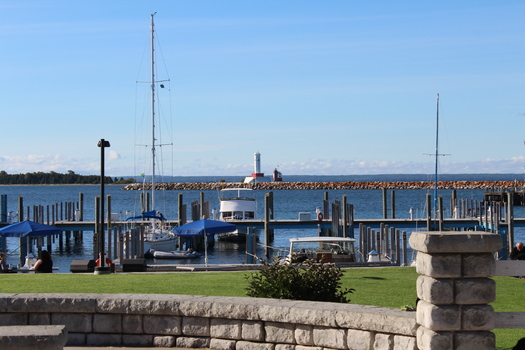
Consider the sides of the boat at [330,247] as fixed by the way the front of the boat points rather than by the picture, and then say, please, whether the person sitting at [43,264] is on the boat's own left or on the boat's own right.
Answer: on the boat's own left

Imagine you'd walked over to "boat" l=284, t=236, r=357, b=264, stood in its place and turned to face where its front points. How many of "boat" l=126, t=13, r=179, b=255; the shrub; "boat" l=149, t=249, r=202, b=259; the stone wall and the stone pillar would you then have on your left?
3

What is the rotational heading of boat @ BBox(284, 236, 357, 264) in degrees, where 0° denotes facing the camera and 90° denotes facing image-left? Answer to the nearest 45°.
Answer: approximately 90°

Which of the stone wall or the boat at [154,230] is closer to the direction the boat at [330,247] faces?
the boat

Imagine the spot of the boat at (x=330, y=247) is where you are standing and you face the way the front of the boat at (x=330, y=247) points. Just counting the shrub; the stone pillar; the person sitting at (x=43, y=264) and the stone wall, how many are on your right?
0

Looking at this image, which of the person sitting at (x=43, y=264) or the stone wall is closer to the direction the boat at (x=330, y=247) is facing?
the person sitting

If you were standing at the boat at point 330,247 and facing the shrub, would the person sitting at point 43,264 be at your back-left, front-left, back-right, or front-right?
front-right

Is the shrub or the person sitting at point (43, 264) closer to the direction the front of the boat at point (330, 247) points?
the person sitting

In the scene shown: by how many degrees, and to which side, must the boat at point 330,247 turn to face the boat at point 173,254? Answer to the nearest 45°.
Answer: approximately 90° to its left

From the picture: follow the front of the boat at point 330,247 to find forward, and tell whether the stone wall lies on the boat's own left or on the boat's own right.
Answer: on the boat's own left

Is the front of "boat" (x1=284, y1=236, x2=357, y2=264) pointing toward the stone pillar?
no
